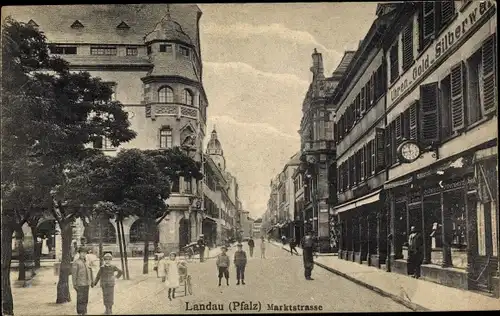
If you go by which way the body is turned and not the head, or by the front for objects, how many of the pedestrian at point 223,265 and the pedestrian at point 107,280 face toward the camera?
2

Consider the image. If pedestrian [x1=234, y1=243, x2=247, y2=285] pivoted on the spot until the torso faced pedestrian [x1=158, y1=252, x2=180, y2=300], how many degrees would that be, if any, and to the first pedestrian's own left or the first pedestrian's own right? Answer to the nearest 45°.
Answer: approximately 45° to the first pedestrian's own right

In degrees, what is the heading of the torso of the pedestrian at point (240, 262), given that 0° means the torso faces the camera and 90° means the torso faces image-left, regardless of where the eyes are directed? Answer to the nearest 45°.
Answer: approximately 0°

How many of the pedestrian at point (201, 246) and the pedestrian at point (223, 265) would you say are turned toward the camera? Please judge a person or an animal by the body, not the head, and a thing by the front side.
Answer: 2

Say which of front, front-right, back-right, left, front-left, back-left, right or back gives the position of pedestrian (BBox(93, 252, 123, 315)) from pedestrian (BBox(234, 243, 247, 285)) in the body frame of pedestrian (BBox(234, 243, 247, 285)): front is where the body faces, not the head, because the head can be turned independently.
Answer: front-right

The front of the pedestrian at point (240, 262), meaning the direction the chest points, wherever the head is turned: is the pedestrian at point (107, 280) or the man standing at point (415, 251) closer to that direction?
the pedestrian

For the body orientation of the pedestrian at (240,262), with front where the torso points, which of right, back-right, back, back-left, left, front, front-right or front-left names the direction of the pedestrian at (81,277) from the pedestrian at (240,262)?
front-right

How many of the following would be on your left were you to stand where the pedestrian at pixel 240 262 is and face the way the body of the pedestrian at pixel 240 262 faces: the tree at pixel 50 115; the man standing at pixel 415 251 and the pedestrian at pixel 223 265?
1
